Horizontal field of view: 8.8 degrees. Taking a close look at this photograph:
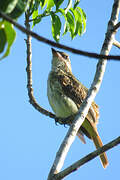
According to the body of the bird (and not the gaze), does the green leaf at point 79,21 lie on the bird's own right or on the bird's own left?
on the bird's own left

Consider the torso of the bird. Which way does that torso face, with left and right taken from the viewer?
facing to the left of the viewer
